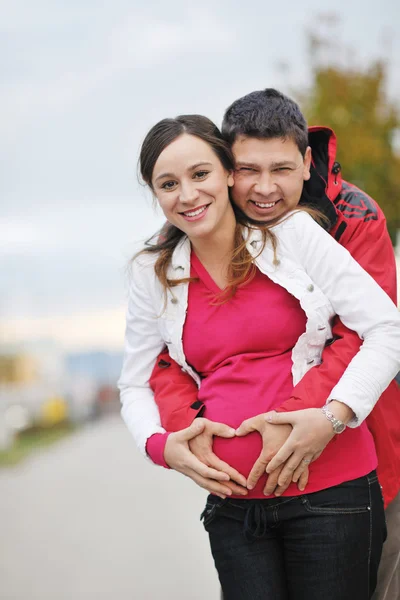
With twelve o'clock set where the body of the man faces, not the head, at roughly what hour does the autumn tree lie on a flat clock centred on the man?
The autumn tree is roughly at 5 o'clock from the man.

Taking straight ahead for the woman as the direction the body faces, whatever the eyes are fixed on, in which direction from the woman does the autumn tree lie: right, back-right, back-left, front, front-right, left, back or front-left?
back-right

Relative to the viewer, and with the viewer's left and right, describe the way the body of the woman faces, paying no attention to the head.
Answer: facing the viewer and to the left of the viewer
